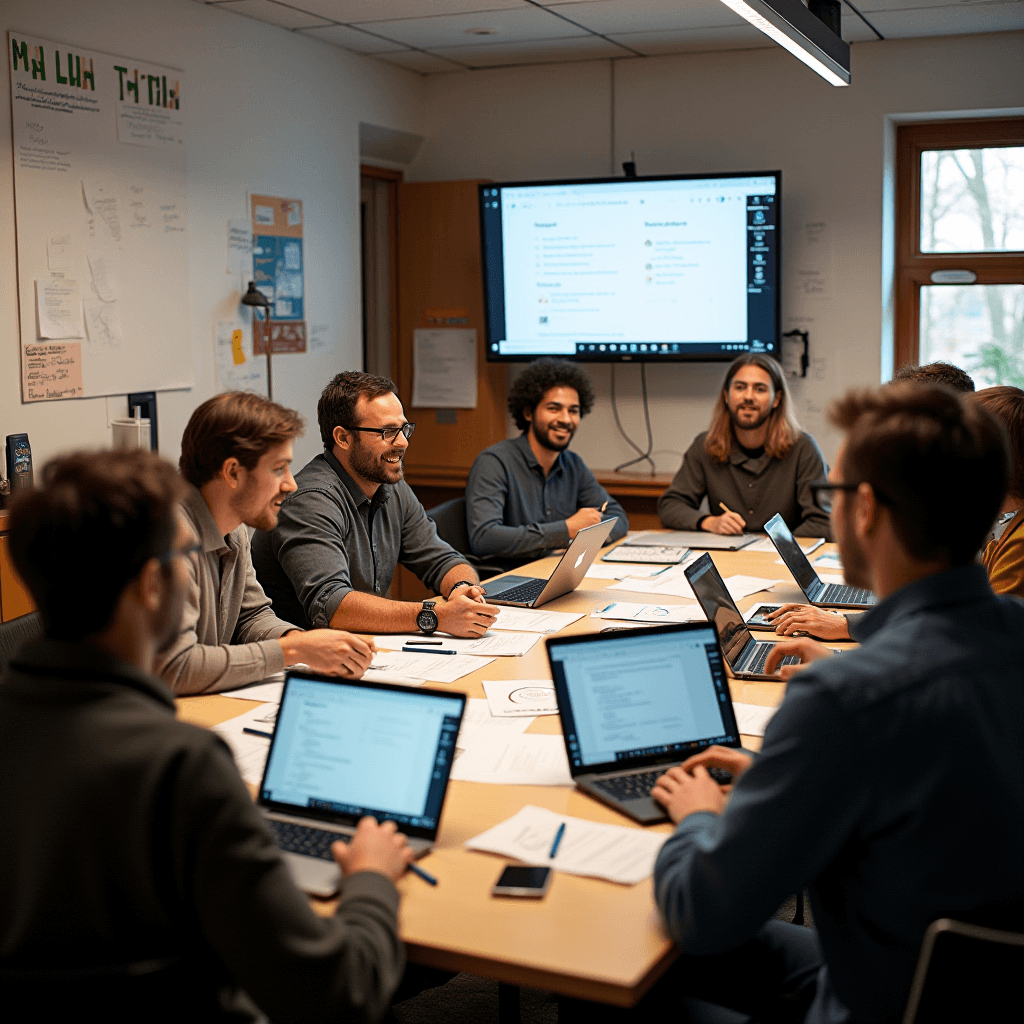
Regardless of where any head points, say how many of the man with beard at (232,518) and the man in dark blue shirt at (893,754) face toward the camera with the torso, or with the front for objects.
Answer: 0

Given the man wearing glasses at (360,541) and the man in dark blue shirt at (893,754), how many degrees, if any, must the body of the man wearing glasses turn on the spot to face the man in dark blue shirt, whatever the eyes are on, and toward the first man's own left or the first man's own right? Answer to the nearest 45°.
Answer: approximately 45° to the first man's own right

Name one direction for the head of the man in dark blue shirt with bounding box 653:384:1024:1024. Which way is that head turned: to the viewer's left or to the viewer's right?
to the viewer's left

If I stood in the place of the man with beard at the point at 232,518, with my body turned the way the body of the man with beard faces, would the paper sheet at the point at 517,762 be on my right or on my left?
on my right

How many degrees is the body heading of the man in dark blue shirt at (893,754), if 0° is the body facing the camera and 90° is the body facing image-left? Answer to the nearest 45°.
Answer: approximately 135°

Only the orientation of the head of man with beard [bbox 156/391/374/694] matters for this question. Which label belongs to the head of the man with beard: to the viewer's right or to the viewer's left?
to the viewer's right

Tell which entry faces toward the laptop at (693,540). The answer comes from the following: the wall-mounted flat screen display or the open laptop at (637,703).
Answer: the wall-mounted flat screen display

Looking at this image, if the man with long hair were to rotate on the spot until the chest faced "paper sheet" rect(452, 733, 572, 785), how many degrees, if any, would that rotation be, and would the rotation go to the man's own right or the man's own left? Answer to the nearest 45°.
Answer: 0° — they already face it

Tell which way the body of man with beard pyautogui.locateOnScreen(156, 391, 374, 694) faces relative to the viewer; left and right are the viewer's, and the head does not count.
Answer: facing to the right of the viewer

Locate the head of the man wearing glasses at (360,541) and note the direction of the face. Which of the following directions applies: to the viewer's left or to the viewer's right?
to the viewer's right

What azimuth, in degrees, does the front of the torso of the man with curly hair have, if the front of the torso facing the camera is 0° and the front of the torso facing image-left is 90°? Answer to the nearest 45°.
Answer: approximately 315°

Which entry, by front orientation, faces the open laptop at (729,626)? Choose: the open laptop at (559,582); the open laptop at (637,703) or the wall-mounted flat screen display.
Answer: the wall-mounted flat screen display
